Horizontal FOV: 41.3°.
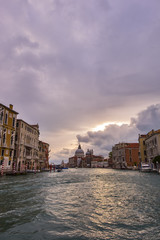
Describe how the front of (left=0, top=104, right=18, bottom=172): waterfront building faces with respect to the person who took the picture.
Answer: facing the viewer and to the right of the viewer
